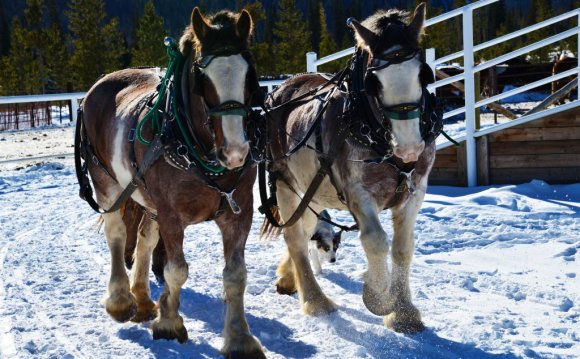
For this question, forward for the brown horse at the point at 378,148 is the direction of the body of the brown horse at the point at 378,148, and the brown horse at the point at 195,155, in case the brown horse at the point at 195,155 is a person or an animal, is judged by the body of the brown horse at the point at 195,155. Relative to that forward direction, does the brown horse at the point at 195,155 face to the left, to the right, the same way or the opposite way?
the same way

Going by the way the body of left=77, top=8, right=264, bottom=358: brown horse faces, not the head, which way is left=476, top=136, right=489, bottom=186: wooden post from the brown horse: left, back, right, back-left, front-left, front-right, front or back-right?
left

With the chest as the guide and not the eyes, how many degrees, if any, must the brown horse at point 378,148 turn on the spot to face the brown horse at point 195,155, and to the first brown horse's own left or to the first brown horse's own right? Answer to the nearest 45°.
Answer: approximately 135° to the first brown horse's own right

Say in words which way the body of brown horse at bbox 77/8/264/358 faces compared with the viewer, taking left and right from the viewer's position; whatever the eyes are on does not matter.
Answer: facing the viewer and to the right of the viewer

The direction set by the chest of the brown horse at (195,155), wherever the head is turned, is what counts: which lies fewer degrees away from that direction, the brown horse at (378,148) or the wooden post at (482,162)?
the brown horse

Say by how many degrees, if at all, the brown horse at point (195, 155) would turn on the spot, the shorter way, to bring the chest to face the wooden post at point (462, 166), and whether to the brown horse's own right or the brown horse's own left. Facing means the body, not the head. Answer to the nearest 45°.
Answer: approximately 90° to the brown horse's own left

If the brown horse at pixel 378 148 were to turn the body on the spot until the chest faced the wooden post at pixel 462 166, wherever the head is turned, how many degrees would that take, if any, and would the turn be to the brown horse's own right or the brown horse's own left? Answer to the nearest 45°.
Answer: approximately 135° to the brown horse's own left

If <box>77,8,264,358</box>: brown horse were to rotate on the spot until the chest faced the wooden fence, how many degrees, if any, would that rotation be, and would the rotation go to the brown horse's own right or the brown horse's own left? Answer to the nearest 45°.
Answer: approximately 135° to the brown horse's own left

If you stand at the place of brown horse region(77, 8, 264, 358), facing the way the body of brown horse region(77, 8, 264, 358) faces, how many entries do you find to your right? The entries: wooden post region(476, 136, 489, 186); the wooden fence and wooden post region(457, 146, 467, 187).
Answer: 0

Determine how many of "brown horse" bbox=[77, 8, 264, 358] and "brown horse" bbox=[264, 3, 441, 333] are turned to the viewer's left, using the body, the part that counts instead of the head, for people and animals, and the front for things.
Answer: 0
